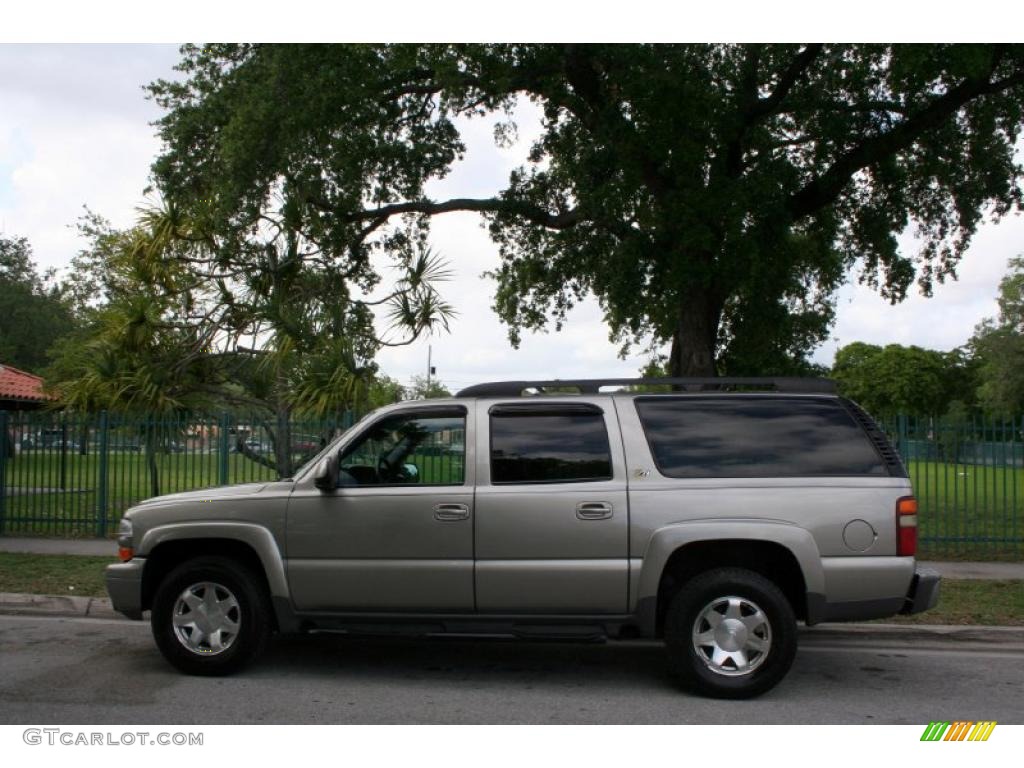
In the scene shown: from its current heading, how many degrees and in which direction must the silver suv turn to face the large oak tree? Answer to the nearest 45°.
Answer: approximately 90° to its right

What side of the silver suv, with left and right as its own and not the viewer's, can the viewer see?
left

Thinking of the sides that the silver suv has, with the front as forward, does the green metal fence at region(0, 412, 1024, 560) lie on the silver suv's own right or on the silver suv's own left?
on the silver suv's own right

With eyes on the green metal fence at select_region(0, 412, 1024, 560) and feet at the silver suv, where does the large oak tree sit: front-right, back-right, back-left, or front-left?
front-right

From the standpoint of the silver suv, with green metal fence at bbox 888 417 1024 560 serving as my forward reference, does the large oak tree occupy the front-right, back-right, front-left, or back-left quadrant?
front-left

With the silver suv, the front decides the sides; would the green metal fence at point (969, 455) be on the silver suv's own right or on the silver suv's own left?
on the silver suv's own right
